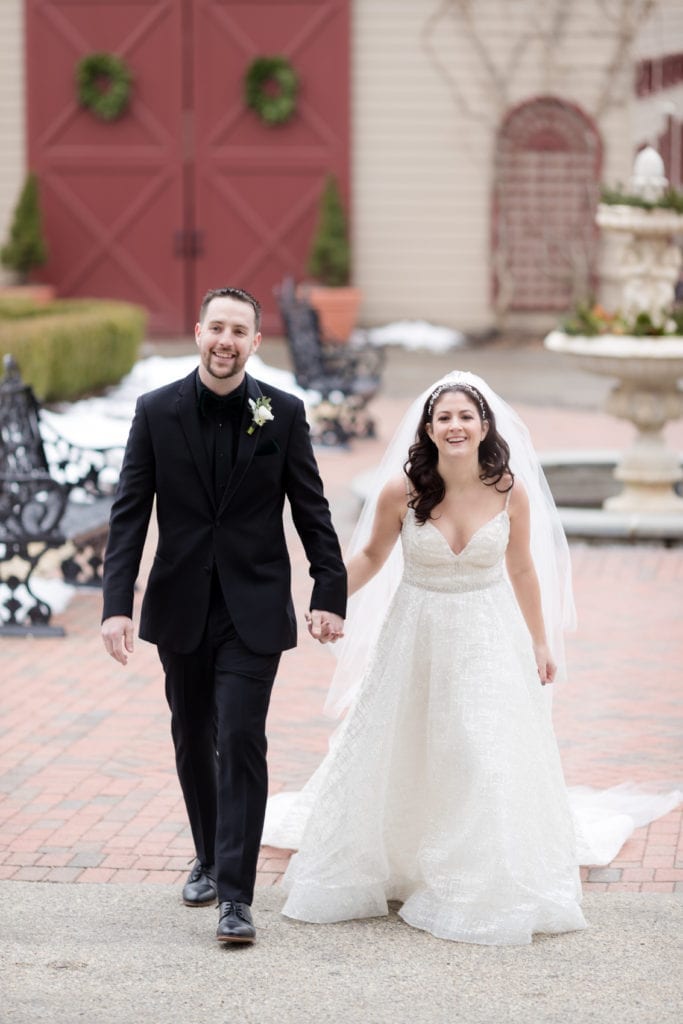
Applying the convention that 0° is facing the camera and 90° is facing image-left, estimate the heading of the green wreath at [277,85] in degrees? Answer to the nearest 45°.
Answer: approximately 0°

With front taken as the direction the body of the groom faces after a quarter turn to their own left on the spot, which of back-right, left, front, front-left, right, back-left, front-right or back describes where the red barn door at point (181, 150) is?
left

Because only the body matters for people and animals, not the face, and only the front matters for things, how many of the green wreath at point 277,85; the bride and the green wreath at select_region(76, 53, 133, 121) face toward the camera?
3

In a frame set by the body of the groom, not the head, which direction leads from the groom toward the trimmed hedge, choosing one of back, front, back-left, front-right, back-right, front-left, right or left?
back

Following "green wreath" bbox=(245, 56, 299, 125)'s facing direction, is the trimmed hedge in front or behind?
in front

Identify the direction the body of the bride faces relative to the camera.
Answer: toward the camera

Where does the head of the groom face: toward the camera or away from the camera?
toward the camera

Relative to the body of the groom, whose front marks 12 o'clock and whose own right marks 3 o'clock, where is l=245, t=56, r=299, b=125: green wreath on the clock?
The green wreath is roughly at 6 o'clock from the groom.

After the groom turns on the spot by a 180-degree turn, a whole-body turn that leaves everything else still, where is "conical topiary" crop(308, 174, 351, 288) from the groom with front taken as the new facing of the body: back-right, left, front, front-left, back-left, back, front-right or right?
front

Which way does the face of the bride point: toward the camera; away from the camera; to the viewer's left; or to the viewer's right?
toward the camera

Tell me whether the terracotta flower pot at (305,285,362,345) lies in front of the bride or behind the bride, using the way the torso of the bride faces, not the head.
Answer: behind

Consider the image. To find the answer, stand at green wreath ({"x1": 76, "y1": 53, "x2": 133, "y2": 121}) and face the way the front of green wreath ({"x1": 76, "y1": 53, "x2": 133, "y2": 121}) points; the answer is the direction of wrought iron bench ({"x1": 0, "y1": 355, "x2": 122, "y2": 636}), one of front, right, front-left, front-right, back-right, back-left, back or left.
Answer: front

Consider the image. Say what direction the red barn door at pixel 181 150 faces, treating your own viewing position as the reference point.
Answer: facing the viewer

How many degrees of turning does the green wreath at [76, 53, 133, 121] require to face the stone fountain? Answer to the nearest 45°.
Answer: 0° — it already faces it

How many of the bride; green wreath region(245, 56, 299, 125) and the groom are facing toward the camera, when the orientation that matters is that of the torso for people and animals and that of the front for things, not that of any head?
3
